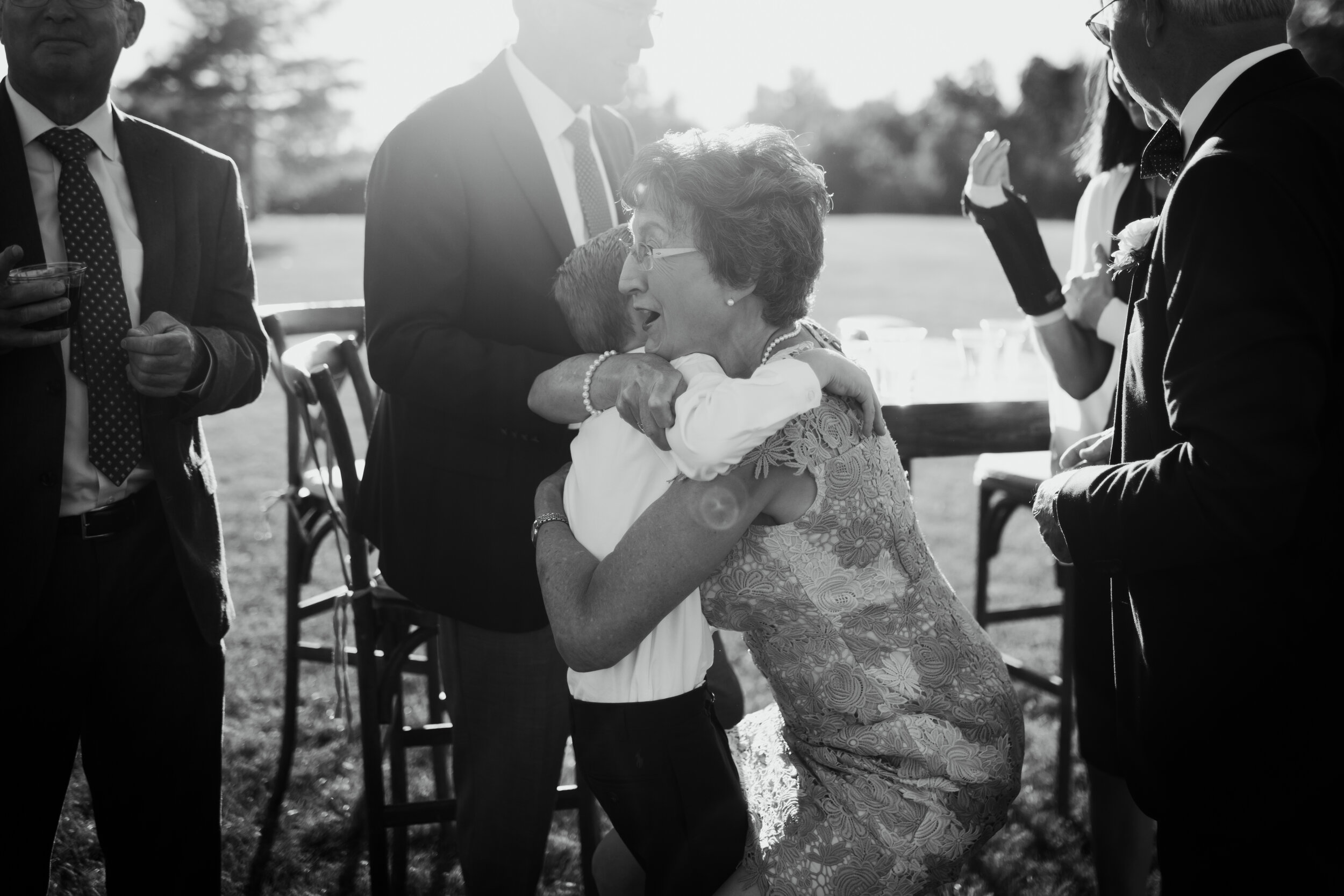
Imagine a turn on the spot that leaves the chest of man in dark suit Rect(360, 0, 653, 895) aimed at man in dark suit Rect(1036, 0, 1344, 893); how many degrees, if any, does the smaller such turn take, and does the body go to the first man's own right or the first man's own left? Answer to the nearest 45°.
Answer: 0° — they already face them

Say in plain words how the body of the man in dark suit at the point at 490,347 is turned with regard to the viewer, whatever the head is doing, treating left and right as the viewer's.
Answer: facing the viewer and to the right of the viewer

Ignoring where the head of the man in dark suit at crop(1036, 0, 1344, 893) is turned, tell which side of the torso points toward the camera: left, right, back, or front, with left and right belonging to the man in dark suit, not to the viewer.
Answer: left

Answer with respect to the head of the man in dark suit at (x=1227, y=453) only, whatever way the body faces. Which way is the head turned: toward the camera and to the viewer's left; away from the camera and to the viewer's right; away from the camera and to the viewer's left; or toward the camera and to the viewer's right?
away from the camera and to the viewer's left

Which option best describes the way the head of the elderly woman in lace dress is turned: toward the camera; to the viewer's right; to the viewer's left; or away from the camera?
to the viewer's left

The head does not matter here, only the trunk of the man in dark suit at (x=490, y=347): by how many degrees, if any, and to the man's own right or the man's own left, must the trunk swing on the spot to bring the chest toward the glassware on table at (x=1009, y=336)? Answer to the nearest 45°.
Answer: approximately 90° to the man's own left

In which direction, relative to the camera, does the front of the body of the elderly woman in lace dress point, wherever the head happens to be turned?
to the viewer's left

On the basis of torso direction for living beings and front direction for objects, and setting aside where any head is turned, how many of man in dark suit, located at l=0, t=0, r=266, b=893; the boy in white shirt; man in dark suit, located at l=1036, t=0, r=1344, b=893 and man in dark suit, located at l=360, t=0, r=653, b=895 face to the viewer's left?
1

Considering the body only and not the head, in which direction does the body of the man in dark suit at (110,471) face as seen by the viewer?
toward the camera

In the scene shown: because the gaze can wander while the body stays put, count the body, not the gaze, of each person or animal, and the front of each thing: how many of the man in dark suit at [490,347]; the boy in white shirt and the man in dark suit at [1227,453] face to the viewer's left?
1
